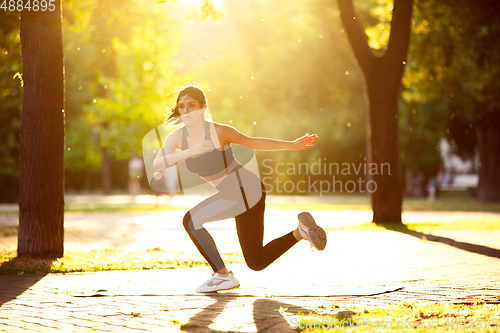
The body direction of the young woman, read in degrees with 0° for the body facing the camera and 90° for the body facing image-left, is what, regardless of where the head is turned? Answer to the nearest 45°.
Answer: approximately 45°

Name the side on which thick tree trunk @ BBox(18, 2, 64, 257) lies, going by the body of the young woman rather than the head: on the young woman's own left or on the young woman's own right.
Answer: on the young woman's own right

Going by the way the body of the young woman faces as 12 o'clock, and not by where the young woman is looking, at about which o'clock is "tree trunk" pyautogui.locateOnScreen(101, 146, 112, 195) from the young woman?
The tree trunk is roughly at 4 o'clock from the young woman.

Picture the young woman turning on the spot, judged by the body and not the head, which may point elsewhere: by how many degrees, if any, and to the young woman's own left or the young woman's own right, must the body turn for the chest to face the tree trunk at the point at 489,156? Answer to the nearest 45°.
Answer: approximately 180°

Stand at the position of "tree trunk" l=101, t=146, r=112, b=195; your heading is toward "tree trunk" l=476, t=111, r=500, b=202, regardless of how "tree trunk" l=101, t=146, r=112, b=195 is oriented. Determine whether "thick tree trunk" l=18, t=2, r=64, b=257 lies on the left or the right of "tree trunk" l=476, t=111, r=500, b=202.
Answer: right
